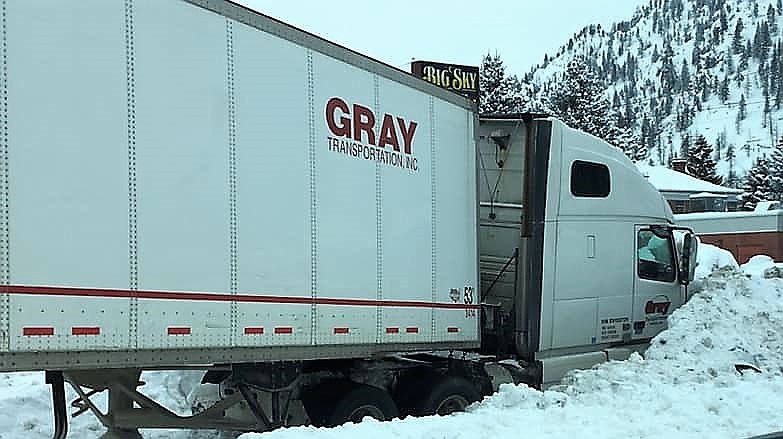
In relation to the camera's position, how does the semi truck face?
facing away from the viewer and to the right of the viewer
